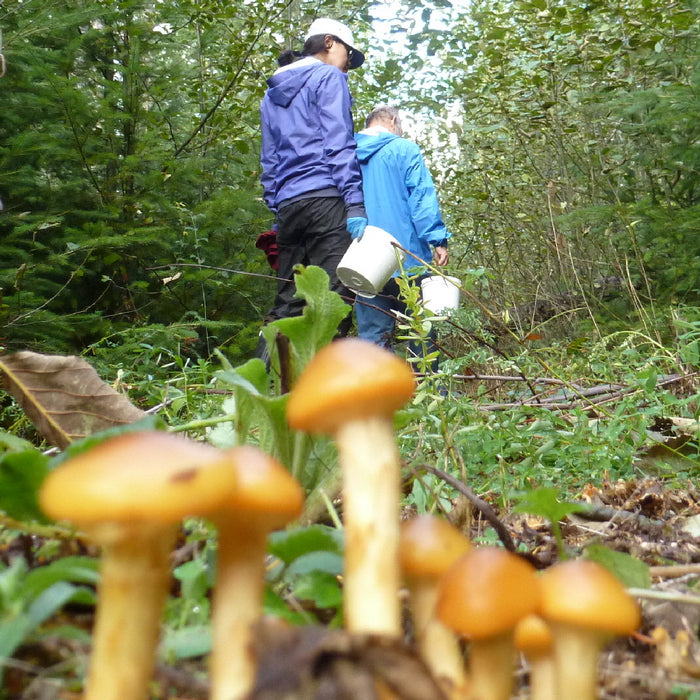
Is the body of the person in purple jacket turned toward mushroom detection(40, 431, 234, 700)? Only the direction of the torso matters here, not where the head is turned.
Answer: no

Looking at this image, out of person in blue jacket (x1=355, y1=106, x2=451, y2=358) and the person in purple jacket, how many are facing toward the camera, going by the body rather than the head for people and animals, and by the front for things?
0

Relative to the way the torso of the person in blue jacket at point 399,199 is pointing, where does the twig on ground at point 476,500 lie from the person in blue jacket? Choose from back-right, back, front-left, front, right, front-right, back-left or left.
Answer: back-right

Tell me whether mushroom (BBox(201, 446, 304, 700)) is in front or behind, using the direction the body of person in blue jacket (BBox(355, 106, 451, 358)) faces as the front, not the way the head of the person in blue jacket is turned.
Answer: behind

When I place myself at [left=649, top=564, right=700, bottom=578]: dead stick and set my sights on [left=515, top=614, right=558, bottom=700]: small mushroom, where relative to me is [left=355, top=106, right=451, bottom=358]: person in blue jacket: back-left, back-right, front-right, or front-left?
back-right

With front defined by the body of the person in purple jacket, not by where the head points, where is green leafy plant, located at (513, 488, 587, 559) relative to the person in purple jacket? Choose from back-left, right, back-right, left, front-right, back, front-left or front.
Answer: back-right

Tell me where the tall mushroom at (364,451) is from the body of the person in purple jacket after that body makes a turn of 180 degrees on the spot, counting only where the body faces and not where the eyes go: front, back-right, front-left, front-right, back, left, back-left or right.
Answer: front-left

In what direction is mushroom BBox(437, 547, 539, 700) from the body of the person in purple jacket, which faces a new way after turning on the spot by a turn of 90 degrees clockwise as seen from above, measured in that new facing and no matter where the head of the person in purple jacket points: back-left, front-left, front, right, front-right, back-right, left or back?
front-right

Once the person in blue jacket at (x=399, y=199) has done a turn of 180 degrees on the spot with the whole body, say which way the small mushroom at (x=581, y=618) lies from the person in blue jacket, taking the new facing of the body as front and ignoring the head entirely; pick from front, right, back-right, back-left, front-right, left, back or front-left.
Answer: front-left

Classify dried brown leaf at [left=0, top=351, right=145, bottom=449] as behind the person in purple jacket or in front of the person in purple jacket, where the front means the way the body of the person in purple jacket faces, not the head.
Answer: behind

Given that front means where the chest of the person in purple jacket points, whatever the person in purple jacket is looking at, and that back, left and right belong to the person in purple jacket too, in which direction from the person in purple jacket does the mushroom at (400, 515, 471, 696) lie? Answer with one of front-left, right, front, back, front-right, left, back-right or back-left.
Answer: back-right

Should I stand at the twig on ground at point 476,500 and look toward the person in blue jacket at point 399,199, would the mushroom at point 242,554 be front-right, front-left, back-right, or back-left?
back-left

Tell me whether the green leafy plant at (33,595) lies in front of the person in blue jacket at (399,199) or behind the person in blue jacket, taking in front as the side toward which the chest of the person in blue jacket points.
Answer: behind

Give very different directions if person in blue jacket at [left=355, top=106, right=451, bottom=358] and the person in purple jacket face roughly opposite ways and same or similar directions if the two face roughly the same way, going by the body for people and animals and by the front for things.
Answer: same or similar directions

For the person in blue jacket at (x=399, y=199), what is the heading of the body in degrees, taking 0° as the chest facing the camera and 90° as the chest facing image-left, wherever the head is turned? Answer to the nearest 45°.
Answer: approximately 225°

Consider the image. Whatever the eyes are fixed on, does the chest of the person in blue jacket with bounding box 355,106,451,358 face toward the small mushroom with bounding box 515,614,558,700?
no

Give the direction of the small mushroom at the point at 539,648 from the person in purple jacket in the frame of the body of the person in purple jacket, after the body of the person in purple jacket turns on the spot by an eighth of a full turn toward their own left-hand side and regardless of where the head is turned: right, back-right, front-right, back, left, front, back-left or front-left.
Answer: back

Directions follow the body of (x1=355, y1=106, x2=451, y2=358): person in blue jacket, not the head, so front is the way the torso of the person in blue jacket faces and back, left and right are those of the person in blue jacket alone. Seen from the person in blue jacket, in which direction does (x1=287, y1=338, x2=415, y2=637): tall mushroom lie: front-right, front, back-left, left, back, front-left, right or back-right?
back-right

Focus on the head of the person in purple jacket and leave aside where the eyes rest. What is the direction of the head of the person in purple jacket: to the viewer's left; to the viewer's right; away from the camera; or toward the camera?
to the viewer's right

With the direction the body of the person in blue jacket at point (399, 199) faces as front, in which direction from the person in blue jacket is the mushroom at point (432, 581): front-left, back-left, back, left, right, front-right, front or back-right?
back-right

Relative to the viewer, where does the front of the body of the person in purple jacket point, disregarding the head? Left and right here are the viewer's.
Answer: facing away from the viewer and to the right of the viewer
